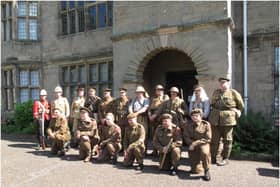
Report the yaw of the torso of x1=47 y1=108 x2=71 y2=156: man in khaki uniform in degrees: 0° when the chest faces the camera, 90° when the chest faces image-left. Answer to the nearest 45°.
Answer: approximately 45°

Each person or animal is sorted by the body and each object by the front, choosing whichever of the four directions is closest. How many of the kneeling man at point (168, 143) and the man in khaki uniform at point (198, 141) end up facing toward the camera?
2

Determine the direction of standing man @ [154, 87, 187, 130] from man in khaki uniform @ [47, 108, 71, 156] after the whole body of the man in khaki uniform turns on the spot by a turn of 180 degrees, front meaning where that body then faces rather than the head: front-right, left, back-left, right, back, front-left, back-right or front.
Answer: right

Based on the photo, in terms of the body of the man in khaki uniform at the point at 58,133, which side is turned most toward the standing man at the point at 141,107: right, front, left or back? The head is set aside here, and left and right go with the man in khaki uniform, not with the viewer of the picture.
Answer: left

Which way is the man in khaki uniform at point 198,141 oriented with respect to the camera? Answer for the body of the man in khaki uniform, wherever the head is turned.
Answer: toward the camera

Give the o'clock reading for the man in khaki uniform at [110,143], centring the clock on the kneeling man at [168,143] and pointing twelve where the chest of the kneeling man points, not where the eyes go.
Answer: The man in khaki uniform is roughly at 4 o'clock from the kneeling man.

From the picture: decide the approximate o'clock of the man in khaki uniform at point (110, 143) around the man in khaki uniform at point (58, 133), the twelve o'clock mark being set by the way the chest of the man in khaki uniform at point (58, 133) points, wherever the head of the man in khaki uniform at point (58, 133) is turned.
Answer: the man in khaki uniform at point (110, 143) is roughly at 9 o'clock from the man in khaki uniform at point (58, 133).

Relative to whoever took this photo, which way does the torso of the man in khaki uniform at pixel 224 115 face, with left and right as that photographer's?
facing the viewer and to the left of the viewer

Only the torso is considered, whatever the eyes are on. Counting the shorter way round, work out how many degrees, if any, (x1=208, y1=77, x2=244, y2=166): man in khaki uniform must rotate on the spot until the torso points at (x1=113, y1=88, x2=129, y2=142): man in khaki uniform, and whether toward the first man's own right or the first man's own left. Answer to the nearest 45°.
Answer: approximately 45° to the first man's own right

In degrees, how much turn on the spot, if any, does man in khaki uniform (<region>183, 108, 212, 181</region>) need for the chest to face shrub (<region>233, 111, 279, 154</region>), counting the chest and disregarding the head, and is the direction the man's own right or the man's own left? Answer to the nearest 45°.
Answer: approximately 135° to the man's own left
